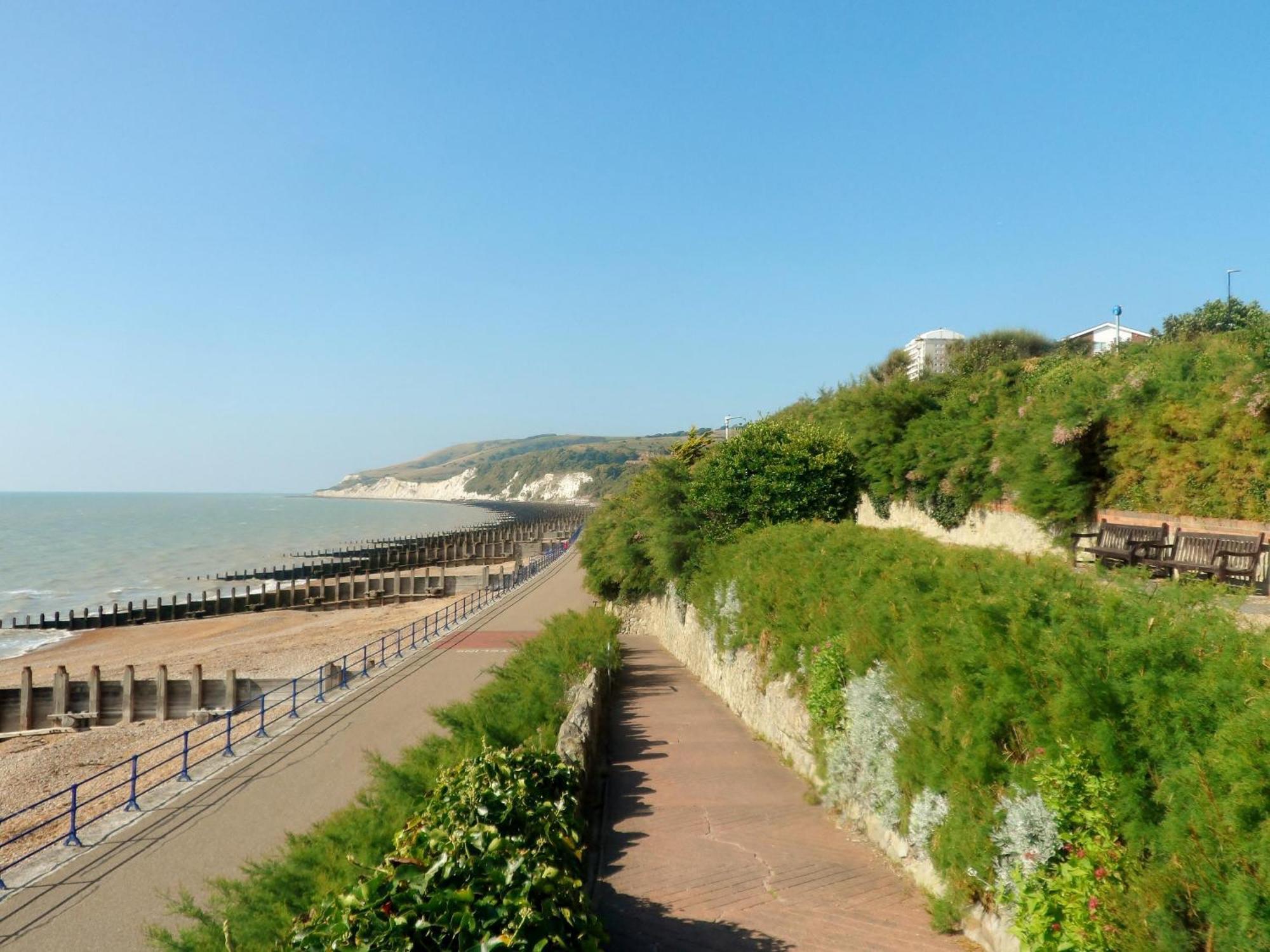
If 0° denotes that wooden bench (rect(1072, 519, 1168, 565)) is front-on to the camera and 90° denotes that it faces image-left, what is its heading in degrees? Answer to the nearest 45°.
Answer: approximately 45°

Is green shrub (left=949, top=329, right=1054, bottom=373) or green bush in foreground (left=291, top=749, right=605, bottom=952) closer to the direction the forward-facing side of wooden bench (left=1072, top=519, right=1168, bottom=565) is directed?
the green bush in foreground

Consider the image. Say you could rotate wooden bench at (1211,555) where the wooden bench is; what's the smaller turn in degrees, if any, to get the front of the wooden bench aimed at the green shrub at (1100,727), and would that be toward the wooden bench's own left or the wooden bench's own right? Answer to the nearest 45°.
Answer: approximately 45° to the wooden bench's own left

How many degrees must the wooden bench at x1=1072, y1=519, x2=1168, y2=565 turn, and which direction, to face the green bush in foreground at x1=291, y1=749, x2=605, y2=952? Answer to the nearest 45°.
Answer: approximately 45° to its left

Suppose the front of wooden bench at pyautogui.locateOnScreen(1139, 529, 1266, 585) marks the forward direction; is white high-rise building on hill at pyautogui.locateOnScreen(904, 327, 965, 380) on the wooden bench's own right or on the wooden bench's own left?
on the wooden bench's own right

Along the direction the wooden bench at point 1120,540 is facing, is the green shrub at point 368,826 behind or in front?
in front

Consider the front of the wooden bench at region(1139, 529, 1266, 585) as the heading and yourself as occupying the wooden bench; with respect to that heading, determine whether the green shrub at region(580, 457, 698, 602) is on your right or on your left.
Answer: on your right

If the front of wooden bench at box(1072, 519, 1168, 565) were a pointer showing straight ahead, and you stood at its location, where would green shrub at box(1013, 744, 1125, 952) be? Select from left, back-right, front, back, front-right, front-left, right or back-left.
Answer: front-left

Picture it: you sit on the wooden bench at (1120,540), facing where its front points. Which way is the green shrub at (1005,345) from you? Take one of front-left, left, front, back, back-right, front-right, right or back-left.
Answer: back-right

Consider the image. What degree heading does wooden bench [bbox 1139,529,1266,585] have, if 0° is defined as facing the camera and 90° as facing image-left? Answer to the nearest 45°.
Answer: approximately 45°

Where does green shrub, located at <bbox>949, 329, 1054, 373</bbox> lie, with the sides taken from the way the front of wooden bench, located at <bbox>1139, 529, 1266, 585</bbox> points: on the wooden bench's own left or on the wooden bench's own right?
on the wooden bench's own right

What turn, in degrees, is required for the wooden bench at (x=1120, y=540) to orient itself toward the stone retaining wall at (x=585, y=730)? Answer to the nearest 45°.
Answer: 0° — it already faces it
